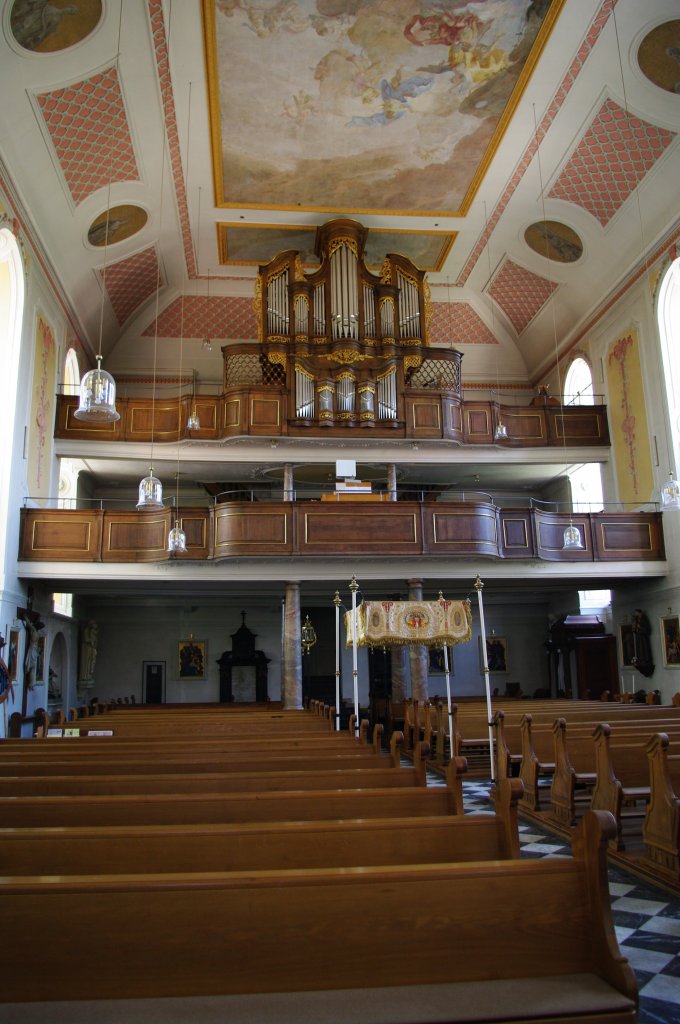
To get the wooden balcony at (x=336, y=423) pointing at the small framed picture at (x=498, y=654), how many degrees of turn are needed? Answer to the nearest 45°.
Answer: approximately 135° to its left

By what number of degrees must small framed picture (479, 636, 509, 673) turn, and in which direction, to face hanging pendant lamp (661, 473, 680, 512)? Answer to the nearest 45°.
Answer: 0° — it already faces it

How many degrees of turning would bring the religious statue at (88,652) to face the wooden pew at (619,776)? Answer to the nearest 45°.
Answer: approximately 45° to its right

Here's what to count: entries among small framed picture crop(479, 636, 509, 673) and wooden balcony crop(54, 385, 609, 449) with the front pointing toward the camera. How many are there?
2

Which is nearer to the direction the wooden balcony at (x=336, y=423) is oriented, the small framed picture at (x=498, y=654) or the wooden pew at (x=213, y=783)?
the wooden pew

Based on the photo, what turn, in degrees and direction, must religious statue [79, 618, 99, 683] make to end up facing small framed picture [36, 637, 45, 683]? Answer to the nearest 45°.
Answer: approximately 45° to its right

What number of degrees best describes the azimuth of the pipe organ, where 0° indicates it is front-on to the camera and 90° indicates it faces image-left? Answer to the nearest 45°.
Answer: approximately 0°

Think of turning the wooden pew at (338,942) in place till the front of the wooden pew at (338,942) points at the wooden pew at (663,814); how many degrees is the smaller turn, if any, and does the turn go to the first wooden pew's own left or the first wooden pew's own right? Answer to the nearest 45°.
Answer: approximately 135° to the first wooden pew's own left

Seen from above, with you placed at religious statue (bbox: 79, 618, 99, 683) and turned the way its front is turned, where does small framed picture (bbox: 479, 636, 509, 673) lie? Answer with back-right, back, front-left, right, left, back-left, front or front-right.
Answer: front-left

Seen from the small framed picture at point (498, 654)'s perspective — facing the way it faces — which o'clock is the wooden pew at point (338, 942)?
The wooden pew is roughly at 12 o'clock from the small framed picture.

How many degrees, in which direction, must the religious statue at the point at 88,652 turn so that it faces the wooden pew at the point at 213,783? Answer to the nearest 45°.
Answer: approximately 45° to its right
